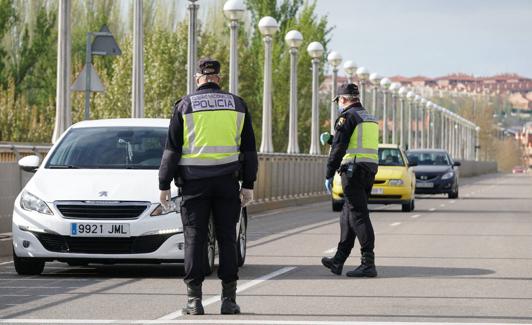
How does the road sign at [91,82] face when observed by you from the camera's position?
facing away from the viewer

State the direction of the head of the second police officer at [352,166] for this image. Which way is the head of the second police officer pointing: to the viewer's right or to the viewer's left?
to the viewer's left

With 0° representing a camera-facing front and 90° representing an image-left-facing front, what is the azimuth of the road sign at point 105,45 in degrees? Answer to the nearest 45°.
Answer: approximately 180°

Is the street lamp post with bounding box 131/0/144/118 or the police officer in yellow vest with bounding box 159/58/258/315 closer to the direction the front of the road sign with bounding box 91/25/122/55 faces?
the street lamp post

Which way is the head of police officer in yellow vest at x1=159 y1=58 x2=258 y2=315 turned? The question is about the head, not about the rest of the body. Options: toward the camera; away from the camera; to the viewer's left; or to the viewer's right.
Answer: away from the camera

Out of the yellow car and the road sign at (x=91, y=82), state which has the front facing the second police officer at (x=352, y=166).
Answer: the yellow car

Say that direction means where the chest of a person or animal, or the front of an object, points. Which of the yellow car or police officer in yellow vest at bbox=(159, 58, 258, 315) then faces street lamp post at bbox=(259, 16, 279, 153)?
the police officer in yellow vest

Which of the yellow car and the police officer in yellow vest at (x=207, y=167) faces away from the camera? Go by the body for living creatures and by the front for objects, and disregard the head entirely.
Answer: the police officer in yellow vest

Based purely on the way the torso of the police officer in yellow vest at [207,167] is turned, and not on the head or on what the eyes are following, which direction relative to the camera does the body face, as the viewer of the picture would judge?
away from the camera

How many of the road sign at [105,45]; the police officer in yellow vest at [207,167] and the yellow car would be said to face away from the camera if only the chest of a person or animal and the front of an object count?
2
